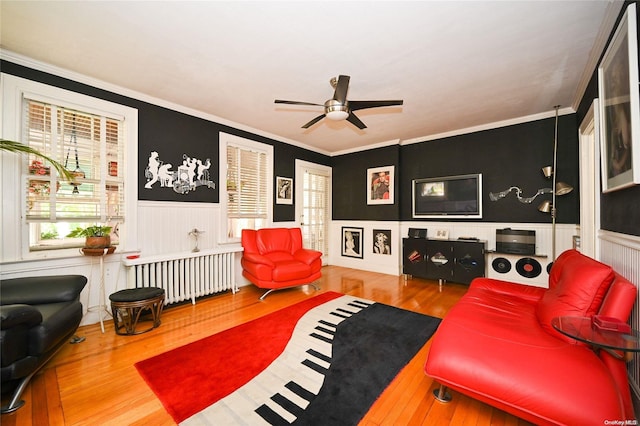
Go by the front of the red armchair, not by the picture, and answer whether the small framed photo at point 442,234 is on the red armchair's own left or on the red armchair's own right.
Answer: on the red armchair's own left

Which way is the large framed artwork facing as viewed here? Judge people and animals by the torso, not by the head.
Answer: to the viewer's left

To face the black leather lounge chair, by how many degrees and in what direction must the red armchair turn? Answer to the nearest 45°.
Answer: approximately 90° to its right

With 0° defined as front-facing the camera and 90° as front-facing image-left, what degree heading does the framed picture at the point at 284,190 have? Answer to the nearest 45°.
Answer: approximately 315°

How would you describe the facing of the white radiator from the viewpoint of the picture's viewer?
facing the viewer and to the right of the viewer

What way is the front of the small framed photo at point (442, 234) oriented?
toward the camera

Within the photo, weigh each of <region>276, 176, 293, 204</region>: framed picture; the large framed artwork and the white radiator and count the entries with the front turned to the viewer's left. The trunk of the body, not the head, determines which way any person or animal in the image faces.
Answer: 1

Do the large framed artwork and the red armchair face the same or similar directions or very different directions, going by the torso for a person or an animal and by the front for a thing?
very different directions

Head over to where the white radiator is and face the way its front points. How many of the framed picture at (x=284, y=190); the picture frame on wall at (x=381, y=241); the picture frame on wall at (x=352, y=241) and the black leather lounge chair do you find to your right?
1

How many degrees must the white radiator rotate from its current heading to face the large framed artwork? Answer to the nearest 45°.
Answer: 0° — it already faces it

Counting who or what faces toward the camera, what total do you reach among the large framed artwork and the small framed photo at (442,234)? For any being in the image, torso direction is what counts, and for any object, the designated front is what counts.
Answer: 1

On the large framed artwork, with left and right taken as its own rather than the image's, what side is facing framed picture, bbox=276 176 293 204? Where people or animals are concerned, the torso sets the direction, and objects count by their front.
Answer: front

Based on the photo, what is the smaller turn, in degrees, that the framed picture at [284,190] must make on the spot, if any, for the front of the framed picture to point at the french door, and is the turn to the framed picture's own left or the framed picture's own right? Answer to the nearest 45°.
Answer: approximately 90° to the framed picture's own left
